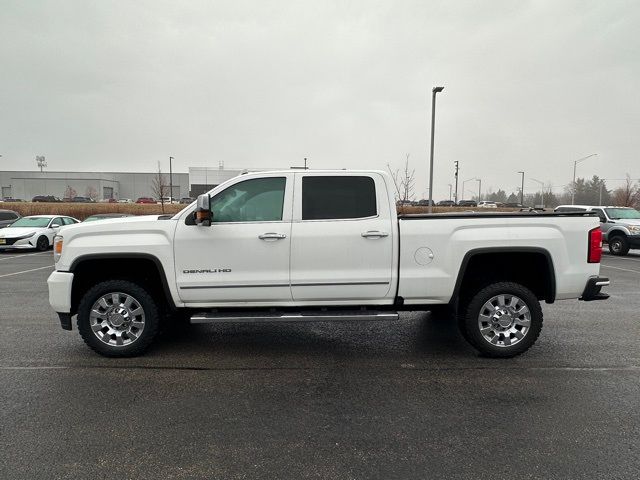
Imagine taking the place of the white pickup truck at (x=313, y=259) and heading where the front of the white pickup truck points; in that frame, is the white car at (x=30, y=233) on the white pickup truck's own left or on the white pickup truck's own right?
on the white pickup truck's own right

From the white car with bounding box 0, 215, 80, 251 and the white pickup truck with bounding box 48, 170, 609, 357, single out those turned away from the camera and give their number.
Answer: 0

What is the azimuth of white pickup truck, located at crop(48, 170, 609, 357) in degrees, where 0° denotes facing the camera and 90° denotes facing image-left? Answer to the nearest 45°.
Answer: approximately 90°

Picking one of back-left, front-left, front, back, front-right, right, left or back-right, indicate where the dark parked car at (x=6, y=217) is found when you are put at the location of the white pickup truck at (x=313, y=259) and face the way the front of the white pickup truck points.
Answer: front-right

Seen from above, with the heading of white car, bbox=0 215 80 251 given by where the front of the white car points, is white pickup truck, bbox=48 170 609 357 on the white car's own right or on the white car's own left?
on the white car's own left

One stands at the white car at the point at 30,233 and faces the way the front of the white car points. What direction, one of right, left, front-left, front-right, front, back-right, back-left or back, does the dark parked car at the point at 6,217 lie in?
back-right

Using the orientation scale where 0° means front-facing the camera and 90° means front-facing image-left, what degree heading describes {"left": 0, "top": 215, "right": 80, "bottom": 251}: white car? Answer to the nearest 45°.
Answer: approximately 45°
